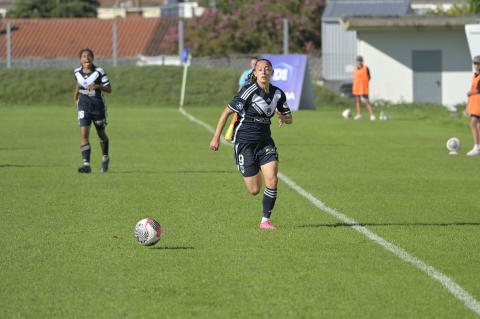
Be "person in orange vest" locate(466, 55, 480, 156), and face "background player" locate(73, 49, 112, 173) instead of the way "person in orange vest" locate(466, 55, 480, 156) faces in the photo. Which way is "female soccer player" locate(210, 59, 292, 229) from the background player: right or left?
left

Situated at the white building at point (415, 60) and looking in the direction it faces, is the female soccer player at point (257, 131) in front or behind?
in front

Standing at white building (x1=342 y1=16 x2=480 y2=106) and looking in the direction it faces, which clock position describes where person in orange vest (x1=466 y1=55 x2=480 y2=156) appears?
The person in orange vest is roughly at 12 o'clock from the white building.

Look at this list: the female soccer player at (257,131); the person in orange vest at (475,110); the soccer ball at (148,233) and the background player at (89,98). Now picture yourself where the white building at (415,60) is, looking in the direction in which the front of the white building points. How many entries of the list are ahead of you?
4

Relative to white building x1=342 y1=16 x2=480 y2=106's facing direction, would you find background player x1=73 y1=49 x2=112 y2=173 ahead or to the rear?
ahead

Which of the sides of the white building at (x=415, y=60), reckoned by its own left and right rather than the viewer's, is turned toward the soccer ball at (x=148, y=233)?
front

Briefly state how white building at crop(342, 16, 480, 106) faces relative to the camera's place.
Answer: facing the viewer
